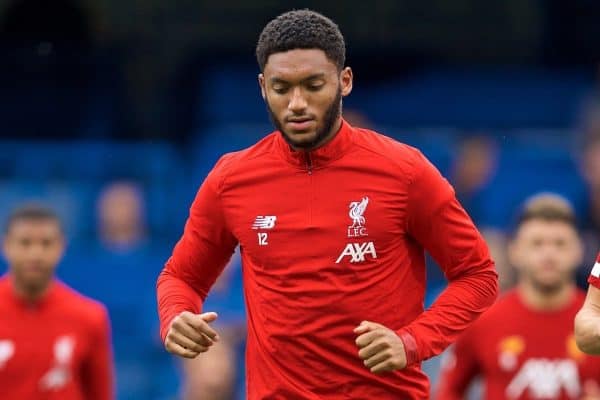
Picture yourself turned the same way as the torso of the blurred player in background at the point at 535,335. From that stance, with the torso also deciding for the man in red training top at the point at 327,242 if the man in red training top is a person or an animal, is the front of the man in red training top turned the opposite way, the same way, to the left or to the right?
the same way

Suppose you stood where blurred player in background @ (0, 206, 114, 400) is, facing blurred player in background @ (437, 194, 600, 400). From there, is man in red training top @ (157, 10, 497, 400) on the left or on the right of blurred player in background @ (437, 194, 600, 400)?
right

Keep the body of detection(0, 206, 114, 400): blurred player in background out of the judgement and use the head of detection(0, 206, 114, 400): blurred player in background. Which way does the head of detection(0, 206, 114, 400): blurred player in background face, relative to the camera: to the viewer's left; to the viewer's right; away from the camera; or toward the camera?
toward the camera

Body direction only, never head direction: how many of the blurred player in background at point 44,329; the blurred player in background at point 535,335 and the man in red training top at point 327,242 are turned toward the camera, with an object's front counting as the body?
3

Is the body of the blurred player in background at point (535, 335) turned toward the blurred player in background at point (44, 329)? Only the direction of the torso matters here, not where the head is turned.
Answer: no

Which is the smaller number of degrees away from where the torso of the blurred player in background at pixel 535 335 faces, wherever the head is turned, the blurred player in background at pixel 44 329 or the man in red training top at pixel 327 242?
the man in red training top

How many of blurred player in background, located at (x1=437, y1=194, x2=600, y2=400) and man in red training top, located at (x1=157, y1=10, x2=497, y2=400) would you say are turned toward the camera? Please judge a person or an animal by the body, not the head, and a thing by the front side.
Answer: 2

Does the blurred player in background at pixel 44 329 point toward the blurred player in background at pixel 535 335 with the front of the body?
no

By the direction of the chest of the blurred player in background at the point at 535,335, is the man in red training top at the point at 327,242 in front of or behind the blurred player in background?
in front

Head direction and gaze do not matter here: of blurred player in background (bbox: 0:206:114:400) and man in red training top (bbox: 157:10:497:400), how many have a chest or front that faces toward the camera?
2

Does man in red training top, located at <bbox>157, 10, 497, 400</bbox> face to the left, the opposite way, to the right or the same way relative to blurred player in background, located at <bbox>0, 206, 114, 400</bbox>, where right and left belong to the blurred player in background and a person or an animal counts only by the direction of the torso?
the same way

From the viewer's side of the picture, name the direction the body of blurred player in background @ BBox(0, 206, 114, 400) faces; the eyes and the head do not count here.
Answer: toward the camera

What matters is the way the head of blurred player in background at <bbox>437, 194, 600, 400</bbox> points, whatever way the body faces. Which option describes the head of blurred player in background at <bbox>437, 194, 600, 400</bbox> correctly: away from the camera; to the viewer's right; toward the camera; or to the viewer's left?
toward the camera

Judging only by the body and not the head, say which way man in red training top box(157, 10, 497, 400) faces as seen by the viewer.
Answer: toward the camera
